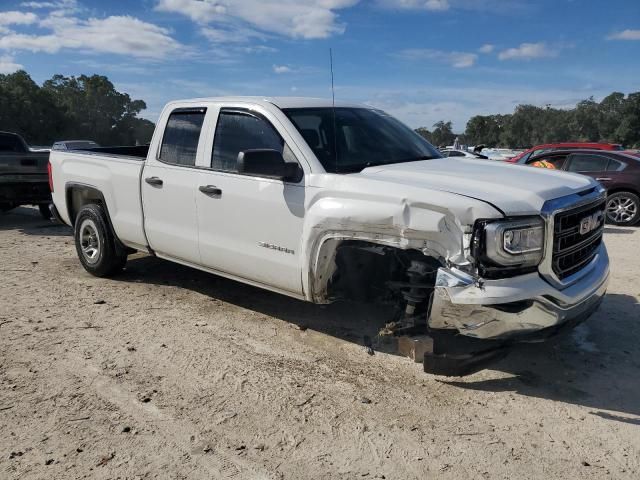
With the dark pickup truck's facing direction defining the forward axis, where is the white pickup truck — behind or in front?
behind

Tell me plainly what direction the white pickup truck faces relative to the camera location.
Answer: facing the viewer and to the right of the viewer

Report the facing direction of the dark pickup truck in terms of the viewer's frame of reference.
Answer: facing away from the viewer and to the left of the viewer

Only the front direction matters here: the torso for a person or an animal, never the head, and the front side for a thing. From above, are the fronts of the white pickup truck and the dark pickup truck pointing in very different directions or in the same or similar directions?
very different directions

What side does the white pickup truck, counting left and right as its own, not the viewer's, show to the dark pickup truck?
back
